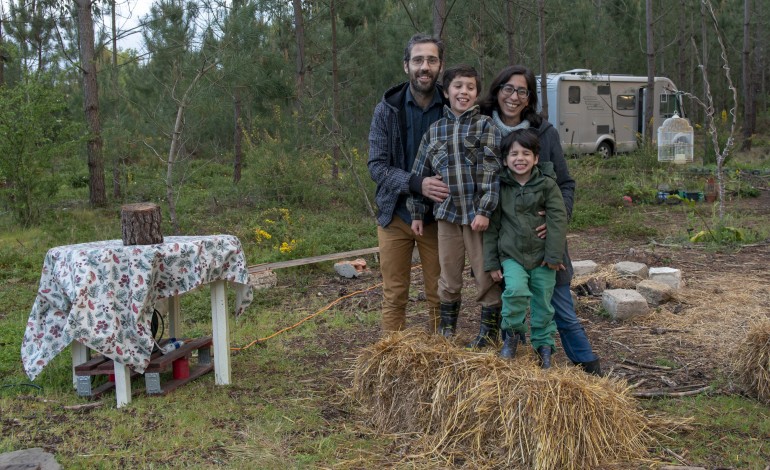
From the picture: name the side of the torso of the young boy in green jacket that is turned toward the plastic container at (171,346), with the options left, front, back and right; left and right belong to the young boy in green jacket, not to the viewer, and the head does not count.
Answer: right

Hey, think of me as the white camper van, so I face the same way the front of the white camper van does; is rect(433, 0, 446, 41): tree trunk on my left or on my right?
on my right

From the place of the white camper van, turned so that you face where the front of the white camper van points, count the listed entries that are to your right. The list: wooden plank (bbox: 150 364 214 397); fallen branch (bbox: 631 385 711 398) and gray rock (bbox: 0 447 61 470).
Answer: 3

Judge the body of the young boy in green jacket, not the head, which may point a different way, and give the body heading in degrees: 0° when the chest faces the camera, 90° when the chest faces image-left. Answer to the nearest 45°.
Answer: approximately 0°

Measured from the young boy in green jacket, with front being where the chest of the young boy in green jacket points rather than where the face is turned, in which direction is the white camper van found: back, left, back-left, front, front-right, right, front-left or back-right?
back

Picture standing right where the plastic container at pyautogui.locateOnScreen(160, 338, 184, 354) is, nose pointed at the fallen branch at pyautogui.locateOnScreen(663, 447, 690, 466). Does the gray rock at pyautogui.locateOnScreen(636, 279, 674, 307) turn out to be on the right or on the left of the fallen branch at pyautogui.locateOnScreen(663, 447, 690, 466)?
left

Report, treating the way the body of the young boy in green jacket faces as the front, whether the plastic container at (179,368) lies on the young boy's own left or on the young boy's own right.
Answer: on the young boy's own right

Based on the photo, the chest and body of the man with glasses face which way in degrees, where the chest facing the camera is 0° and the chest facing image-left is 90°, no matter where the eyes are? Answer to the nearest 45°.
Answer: approximately 315°

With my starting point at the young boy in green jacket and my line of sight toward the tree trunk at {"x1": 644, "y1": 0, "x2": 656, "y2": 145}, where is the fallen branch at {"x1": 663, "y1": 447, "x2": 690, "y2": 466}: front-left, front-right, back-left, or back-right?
back-right
